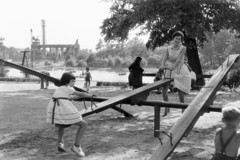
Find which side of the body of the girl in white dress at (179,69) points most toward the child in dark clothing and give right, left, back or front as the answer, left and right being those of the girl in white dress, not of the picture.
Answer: right

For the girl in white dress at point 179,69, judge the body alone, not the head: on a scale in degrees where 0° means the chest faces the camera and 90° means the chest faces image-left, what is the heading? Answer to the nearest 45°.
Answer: approximately 45°

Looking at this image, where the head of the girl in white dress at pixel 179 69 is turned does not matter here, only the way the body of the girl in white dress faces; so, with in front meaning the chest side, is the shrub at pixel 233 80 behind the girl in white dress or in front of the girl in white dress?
behind
